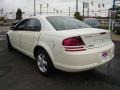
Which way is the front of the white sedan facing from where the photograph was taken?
facing away from the viewer and to the left of the viewer
